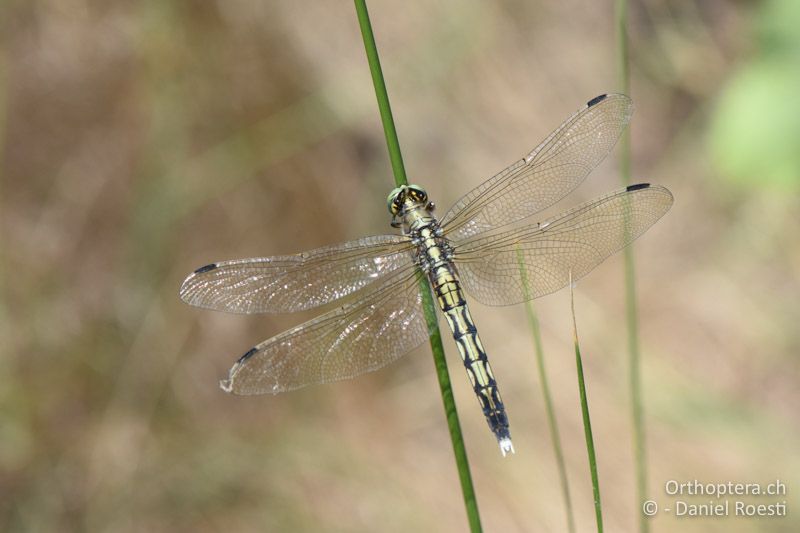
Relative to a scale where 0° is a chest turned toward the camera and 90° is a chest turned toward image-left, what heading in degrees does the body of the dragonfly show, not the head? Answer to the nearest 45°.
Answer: approximately 180°
